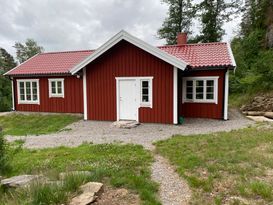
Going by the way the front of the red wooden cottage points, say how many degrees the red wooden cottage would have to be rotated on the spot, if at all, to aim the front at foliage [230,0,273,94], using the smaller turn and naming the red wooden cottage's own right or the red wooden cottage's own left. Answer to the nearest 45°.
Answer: approximately 135° to the red wooden cottage's own left

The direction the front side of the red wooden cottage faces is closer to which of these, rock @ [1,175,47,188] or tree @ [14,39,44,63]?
the rock

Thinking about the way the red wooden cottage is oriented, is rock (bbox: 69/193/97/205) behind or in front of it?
in front

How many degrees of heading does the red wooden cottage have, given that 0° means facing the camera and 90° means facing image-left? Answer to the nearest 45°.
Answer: approximately 0°

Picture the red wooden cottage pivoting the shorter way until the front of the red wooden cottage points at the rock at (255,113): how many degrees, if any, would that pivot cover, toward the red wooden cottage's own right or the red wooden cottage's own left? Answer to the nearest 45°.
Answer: approximately 90° to the red wooden cottage's own left

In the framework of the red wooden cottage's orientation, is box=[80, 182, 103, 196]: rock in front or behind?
in front

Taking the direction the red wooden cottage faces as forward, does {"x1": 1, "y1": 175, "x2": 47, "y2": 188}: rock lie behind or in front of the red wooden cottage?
in front

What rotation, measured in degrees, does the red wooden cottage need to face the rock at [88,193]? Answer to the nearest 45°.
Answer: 0° — it already faces it

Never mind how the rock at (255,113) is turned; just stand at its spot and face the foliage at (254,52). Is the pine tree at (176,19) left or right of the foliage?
left

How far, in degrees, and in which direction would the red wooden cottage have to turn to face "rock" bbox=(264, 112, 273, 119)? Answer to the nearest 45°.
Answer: approximately 90° to its left
